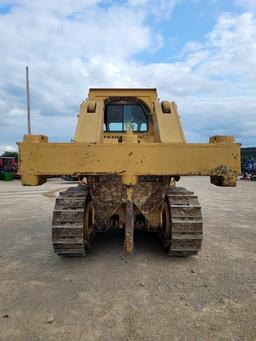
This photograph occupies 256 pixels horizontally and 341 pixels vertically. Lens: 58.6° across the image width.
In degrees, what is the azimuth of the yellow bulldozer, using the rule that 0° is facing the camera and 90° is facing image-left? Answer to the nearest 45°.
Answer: approximately 180°

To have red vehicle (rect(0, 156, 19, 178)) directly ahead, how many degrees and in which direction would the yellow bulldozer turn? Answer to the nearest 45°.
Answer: approximately 45° to its left
